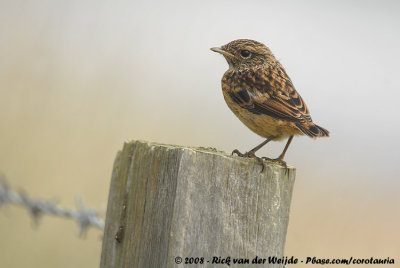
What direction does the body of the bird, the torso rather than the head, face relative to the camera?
to the viewer's left

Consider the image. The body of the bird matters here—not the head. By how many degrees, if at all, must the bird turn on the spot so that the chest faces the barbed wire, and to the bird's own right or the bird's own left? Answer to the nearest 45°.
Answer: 0° — it already faces it
